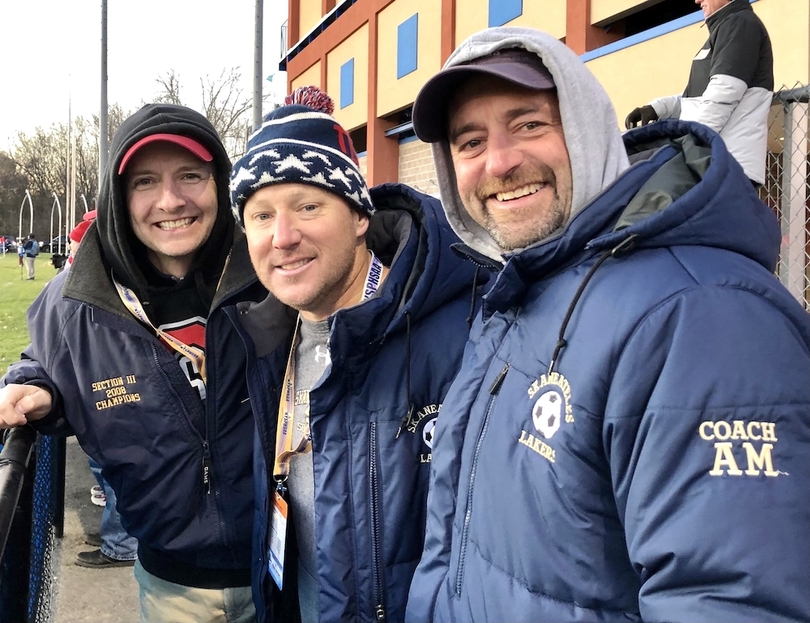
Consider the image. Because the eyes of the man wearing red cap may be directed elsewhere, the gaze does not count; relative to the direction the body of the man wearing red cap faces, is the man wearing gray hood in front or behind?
in front

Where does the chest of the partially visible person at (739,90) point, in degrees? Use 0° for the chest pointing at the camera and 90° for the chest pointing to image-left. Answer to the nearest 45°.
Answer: approximately 90°

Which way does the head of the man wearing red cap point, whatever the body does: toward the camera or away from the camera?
toward the camera

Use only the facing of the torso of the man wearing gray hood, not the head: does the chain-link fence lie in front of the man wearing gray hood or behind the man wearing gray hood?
behind

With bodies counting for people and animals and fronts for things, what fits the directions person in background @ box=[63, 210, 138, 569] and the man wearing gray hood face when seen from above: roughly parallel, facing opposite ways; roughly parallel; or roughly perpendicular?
roughly parallel

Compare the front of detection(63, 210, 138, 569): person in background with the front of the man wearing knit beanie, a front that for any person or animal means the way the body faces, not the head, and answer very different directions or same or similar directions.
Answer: same or similar directions

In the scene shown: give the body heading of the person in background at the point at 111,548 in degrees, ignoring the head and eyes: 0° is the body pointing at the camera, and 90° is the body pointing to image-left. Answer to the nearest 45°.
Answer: approximately 90°

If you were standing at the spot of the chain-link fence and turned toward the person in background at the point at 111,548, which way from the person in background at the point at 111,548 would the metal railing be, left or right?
left

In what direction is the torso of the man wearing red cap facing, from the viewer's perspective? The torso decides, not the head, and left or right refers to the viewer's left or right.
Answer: facing the viewer

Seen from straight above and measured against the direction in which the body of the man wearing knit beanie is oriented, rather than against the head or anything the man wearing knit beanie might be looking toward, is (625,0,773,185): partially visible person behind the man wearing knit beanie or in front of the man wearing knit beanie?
behind

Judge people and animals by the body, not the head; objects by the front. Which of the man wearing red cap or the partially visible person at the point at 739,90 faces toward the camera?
the man wearing red cap

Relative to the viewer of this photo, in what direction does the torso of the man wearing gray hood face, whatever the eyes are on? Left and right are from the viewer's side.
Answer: facing the viewer and to the left of the viewer

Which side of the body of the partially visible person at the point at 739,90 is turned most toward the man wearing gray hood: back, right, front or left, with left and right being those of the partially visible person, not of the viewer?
left

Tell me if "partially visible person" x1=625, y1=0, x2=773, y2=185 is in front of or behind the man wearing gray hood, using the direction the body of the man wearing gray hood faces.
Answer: behind
